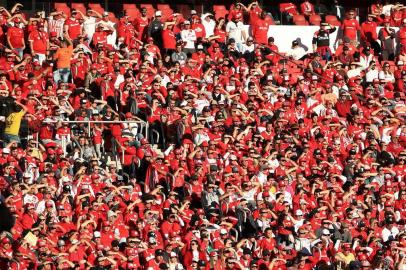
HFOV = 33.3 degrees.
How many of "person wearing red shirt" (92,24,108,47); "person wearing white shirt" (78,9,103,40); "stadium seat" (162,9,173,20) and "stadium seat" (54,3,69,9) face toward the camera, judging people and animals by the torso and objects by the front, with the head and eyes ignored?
4

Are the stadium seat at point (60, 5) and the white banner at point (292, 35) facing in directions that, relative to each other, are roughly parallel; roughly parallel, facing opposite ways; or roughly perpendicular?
roughly parallel

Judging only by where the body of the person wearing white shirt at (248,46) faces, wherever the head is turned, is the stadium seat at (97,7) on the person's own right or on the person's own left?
on the person's own right

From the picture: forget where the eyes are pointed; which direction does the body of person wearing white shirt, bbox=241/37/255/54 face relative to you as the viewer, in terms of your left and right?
facing the viewer and to the left of the viewer

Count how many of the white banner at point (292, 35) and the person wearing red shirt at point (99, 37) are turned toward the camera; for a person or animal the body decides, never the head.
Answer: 2

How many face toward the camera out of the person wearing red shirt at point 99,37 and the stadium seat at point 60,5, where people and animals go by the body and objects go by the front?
2

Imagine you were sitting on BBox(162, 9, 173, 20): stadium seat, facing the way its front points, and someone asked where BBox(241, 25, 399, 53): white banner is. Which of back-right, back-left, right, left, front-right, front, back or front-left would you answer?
left

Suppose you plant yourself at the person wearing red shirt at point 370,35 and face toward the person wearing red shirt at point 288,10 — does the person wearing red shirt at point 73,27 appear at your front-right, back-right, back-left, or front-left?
front-left

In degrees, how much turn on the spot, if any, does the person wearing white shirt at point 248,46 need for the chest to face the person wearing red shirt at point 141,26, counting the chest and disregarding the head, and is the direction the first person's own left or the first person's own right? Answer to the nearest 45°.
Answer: approximately 45° to the first person's own right

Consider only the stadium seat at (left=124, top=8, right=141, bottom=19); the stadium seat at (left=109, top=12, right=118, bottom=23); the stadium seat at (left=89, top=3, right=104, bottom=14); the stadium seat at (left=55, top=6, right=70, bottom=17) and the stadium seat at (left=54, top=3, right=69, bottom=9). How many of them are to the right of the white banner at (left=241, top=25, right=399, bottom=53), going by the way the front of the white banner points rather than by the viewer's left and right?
5

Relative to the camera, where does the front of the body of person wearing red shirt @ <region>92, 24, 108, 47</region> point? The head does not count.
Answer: toward the camera

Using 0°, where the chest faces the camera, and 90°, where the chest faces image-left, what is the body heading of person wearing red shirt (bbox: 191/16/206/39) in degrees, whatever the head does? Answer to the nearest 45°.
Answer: approximately 45°

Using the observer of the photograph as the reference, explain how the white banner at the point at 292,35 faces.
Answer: facing the viewer
